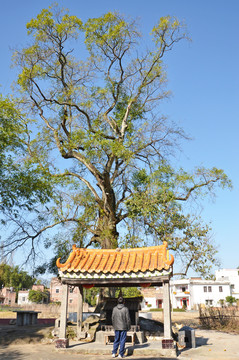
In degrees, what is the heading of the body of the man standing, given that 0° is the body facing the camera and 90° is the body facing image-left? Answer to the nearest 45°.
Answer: approximately 180°
